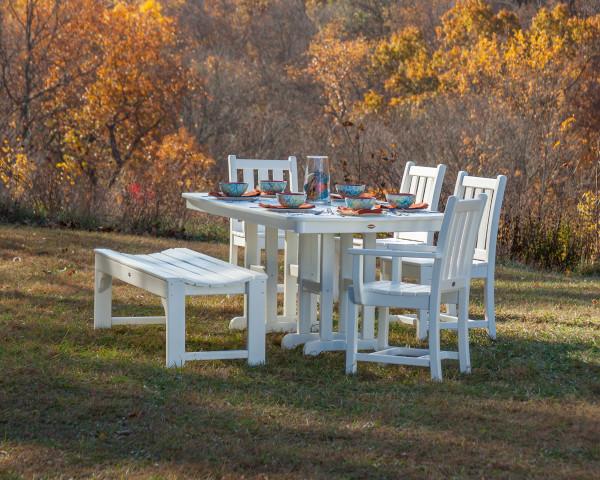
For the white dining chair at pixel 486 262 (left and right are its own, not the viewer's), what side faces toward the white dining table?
front

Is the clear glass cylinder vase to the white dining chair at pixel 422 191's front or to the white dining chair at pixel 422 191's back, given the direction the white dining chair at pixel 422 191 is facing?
to the front

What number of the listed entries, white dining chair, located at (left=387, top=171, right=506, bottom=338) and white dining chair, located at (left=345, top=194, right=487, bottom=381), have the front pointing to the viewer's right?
0

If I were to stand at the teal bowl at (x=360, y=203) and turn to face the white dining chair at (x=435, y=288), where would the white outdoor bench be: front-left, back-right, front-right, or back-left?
back-right

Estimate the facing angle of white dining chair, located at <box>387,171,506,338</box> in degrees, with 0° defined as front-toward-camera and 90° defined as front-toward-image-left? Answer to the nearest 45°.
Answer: approximately 45°

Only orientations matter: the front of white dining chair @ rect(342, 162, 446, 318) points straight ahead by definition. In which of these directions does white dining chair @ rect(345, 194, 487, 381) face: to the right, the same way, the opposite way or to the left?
to the right

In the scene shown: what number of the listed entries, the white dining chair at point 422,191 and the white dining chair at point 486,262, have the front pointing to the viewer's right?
0

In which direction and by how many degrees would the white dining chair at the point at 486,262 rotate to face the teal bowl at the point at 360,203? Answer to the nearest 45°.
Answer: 0° — it already faces it

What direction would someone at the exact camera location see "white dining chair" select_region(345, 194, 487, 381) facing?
facing away from the viewer and to the left of the viewer

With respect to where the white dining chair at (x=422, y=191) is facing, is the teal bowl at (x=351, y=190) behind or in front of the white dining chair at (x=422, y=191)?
in front
